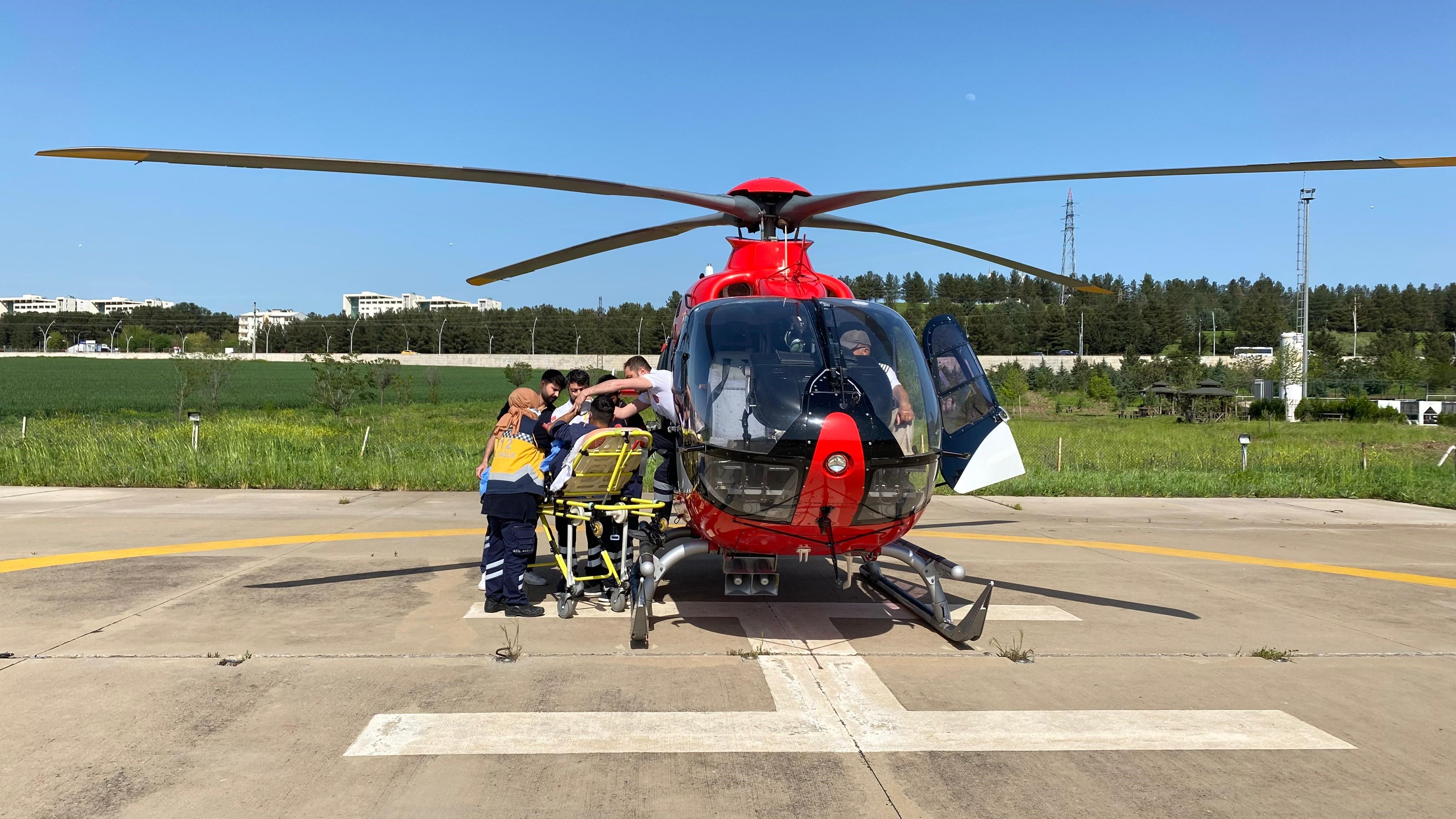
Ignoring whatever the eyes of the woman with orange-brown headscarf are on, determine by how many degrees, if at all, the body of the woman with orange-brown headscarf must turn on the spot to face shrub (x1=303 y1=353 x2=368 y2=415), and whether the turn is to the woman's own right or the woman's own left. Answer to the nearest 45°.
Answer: approximately 45° to the woman's own left

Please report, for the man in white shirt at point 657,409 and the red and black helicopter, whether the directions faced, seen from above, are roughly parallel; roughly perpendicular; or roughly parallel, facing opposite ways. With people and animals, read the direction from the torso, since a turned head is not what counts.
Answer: roughly perpendicular

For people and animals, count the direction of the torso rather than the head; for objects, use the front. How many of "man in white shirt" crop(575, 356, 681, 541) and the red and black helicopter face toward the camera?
1

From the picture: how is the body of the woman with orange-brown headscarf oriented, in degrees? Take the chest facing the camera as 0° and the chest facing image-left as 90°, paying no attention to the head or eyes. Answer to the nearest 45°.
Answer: approximately 225°

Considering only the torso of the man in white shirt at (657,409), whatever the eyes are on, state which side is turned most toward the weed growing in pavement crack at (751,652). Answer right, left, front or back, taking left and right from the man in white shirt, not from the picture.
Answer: left

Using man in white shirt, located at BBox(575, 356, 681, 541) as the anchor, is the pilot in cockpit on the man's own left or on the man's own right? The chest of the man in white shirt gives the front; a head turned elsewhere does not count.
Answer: on the man's own left

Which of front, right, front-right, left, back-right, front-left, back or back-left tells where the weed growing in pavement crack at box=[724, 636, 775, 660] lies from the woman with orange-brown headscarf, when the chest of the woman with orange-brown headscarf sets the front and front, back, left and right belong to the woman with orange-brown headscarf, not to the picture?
right

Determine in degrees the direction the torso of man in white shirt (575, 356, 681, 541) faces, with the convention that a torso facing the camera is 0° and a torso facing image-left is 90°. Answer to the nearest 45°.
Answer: approximately 90°

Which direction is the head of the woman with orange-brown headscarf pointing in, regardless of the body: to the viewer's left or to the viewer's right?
to the viewer's right
